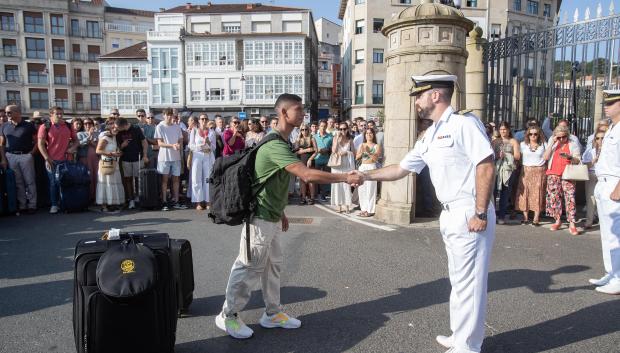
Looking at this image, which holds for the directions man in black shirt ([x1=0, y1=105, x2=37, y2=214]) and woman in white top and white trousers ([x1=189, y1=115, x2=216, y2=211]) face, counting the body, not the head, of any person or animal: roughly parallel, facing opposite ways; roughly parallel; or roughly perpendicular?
roughly parallel

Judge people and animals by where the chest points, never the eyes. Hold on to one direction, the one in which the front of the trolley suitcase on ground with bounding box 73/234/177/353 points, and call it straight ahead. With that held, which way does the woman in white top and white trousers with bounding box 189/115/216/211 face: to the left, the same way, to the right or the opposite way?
the same way

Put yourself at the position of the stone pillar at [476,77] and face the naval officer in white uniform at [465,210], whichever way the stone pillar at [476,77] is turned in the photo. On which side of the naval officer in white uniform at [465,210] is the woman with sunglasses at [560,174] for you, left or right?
left

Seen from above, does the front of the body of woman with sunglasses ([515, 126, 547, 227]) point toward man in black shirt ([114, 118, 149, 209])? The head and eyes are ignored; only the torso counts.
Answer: no

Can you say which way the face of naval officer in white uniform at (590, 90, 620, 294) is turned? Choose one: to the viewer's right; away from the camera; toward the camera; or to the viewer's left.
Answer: to the viewer's left

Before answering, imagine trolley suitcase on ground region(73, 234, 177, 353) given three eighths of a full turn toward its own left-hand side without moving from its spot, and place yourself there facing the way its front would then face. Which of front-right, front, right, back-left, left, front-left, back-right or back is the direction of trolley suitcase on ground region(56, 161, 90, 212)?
front-left

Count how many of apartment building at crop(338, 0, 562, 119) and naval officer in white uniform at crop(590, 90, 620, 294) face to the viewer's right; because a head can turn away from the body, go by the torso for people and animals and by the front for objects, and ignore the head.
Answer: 0

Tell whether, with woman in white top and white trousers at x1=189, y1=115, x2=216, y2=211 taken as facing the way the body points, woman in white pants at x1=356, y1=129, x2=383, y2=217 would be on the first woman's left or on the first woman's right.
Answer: on the first woman's left

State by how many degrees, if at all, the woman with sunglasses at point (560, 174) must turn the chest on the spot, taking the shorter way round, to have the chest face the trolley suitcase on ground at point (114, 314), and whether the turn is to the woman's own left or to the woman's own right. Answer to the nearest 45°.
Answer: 0° — they already face it

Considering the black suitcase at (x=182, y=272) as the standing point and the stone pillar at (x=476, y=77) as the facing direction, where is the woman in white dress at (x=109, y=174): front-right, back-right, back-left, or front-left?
front-left

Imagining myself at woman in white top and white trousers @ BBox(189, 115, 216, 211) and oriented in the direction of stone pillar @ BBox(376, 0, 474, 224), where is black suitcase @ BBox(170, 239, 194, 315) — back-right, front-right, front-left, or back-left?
front-right

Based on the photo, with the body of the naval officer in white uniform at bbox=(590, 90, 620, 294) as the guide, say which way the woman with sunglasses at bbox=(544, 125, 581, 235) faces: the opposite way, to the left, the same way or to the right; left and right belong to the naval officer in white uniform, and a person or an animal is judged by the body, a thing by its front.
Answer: to the left

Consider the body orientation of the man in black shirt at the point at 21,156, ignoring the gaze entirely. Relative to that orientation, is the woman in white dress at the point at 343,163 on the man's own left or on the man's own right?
on the man's own left

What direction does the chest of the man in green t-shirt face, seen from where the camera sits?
to the viewer's right

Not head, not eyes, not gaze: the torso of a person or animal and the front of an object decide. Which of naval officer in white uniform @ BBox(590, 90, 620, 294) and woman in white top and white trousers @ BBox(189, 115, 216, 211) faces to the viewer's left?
the naval officer in white uniform

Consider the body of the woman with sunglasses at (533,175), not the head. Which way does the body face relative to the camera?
toward the camera

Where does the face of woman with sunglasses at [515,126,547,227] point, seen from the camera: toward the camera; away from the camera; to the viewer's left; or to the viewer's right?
toward the camera

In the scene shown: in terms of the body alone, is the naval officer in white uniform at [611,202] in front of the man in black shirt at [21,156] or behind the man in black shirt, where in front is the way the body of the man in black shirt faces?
in front

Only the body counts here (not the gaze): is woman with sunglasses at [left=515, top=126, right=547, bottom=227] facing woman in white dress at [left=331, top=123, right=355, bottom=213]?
no

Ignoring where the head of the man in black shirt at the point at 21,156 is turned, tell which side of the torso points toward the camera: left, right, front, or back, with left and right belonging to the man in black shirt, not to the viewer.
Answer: front

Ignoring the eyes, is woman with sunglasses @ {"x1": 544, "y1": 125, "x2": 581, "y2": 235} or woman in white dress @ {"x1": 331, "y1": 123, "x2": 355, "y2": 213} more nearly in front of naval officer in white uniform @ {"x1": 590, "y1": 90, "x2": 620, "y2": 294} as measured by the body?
the woman in white dress
